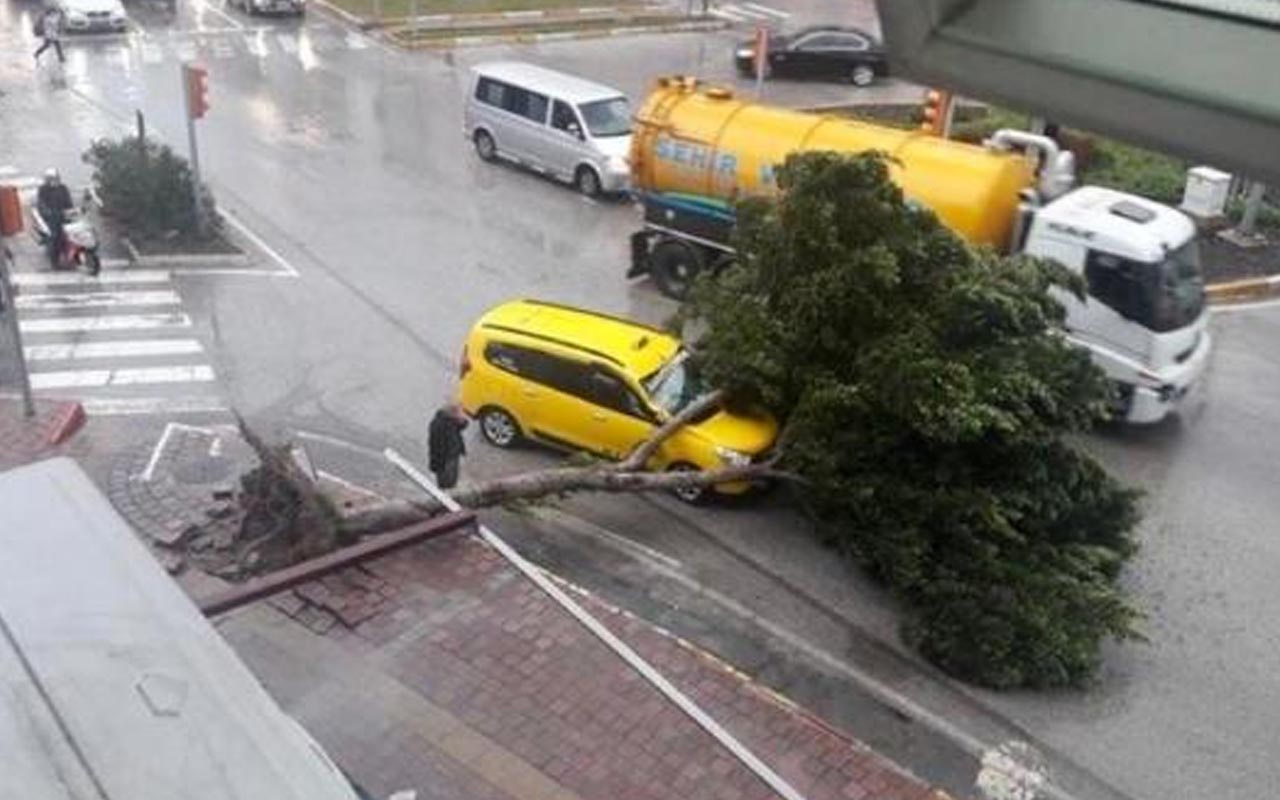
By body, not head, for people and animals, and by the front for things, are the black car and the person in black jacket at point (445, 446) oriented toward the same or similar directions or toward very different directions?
very different directions

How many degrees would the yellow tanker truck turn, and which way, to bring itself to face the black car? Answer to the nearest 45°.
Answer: approximately 135° to its left

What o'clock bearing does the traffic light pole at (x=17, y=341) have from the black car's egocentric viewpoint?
The traffic light pole is roughly at 10 o'clock from the black car.

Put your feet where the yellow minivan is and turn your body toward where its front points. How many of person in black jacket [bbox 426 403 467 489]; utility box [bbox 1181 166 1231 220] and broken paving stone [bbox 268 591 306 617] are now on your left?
1

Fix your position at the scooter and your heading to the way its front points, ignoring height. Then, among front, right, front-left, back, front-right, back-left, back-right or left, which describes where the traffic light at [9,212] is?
front-right

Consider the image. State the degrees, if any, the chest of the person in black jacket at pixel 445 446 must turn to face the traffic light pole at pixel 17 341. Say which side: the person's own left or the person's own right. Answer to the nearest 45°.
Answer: approximately 135° to the person's own left

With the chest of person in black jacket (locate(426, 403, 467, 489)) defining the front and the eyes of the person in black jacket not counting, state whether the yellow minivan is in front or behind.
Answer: in front

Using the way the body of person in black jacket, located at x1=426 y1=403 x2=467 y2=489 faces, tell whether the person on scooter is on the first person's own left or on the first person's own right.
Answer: on the first person's own left

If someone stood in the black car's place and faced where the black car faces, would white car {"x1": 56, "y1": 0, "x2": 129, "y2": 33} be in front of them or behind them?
in front
